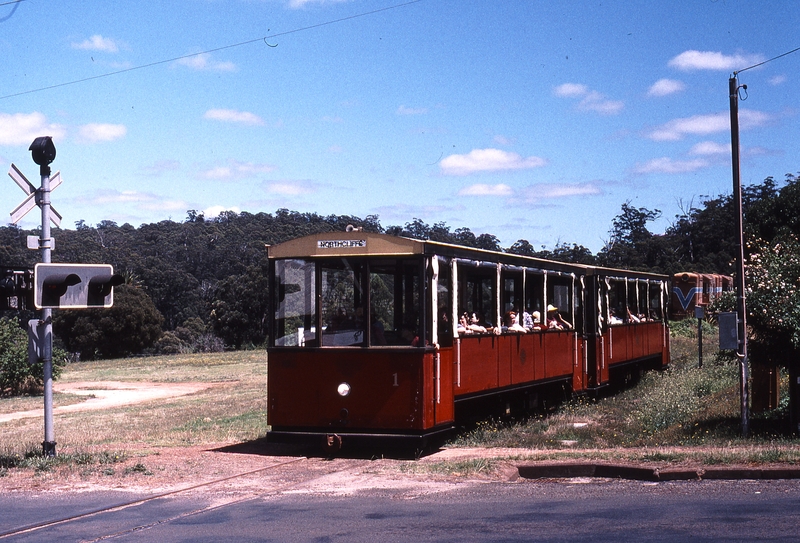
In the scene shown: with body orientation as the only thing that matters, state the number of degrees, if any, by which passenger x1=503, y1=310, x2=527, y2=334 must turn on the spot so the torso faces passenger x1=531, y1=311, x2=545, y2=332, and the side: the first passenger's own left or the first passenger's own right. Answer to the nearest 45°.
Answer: approximately 135° to the first passenger's own left

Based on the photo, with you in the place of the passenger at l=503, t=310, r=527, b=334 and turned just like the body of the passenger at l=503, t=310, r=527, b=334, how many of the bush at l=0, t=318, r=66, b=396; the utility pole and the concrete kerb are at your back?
1

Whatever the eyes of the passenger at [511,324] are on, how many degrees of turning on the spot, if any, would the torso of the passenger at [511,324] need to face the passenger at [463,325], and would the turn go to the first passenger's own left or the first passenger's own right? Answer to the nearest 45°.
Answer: approximately 45° to the first passenger's own right

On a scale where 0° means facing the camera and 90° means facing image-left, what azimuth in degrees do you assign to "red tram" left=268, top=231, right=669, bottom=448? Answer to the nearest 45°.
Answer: approximately 45°

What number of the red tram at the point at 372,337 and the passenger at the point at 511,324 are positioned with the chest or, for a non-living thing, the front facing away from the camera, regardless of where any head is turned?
0

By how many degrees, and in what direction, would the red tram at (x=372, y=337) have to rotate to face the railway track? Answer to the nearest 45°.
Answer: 0° — it already faces it

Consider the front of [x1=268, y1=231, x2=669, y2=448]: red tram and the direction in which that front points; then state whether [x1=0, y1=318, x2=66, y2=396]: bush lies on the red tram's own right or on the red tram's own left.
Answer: on the red tram's own right
